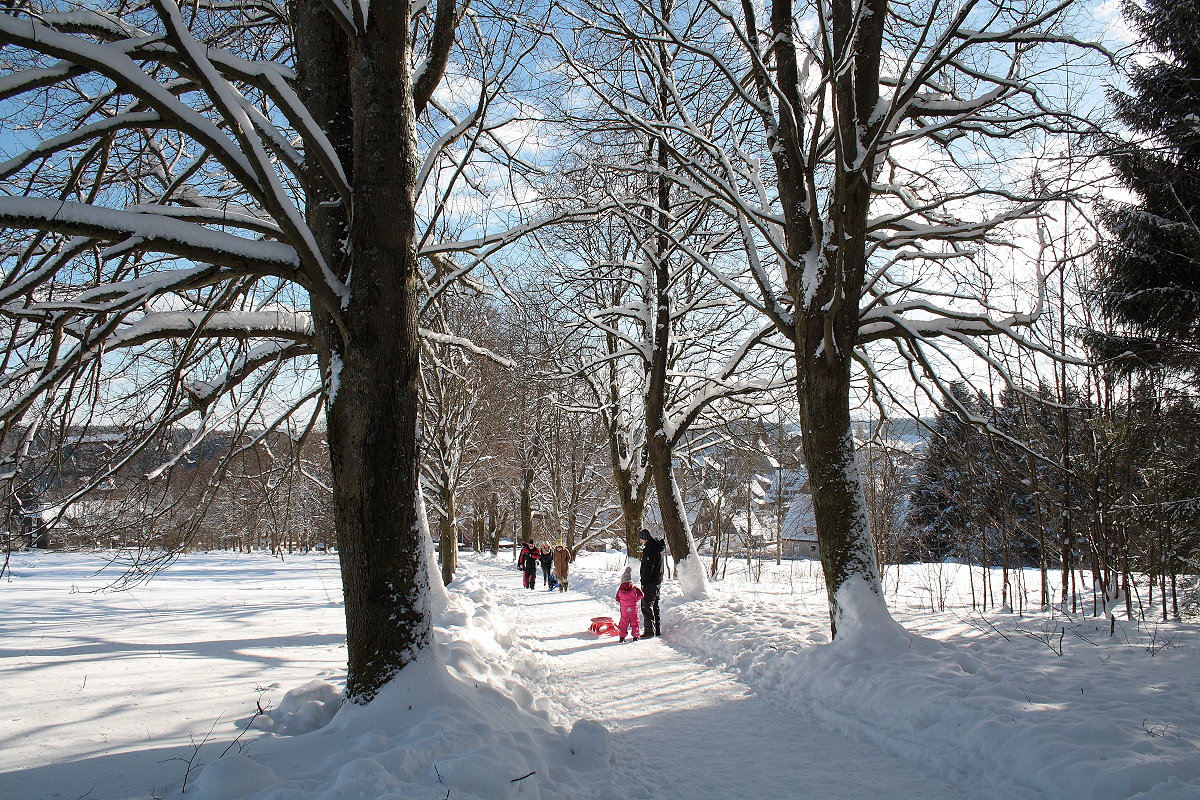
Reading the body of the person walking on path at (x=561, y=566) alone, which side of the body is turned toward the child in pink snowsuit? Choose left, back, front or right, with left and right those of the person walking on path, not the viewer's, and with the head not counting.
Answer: front

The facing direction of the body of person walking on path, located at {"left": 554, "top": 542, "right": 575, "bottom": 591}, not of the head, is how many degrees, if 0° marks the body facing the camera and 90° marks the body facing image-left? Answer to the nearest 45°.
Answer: approximately 0°

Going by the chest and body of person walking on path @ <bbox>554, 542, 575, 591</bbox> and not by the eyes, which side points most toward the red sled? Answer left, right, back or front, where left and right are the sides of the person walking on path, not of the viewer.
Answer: front
